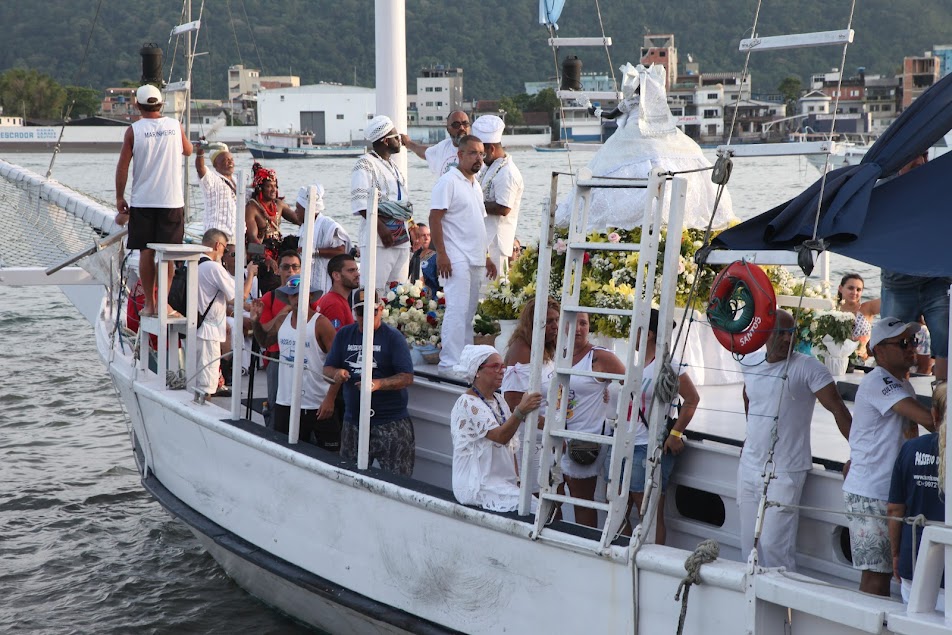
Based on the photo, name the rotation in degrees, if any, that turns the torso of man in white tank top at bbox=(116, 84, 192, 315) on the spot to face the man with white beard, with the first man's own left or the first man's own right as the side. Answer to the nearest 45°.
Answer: approximately 90° to the first man's own right

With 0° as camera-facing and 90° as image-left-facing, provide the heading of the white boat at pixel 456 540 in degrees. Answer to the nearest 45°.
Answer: approximately 135°

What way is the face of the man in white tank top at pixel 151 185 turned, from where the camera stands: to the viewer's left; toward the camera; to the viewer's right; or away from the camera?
away from the camera

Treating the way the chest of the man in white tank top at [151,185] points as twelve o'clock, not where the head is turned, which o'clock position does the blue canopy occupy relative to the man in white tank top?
The blue canopy is roughly at 5 o'clock from the man in white tank top.

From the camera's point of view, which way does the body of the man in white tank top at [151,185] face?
away from the camera

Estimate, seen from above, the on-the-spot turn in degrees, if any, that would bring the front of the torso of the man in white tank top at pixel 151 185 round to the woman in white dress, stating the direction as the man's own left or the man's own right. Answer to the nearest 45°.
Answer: approximately 135° to the man's own right
